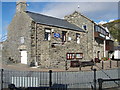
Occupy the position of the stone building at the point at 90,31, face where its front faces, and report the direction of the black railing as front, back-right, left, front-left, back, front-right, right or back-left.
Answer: front-right

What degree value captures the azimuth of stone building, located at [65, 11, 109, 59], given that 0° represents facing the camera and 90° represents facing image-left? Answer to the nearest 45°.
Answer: approximately 315°
